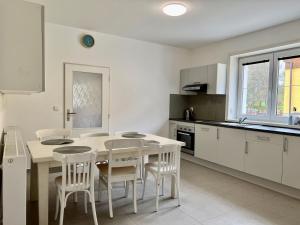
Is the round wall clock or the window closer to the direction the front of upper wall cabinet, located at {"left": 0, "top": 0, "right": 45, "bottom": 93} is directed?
the window

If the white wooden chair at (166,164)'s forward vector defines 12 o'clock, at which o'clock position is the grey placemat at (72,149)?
The grey placemat is roughly at 10 o'clock from the white wooden chair.

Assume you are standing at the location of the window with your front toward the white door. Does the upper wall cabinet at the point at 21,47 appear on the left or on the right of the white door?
left

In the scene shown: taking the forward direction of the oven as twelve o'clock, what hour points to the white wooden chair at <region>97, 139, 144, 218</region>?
The white wooden chair is roughly at 11 o'clock from the oven.

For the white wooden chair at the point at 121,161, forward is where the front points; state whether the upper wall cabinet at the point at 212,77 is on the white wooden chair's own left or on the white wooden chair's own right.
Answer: on the white wooden chair's own right

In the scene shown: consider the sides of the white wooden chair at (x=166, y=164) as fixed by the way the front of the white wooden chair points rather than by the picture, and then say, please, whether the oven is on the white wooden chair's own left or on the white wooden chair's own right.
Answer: on the white wooden chair's own right

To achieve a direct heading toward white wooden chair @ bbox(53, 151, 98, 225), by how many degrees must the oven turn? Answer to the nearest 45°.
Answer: approximately 45° to its left

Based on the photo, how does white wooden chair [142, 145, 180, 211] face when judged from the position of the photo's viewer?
facing away from the viewer and to the left of the viewer

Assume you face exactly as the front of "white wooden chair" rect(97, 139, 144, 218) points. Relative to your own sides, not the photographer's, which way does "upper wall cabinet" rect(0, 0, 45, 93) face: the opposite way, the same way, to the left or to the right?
to the right

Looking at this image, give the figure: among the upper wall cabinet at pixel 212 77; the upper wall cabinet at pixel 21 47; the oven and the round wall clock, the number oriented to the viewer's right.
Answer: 1

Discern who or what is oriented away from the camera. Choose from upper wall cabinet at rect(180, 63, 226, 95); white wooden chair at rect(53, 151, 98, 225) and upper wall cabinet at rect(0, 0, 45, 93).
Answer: the white wooden chair

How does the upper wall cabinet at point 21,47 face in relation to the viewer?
to the viewer's right

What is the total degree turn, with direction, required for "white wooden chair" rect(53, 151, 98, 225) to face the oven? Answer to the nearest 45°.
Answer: approximately 45° to its right

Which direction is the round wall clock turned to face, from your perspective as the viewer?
facing the viewer

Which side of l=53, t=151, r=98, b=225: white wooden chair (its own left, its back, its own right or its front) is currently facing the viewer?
back

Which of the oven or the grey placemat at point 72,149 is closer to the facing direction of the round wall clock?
the grey placemat

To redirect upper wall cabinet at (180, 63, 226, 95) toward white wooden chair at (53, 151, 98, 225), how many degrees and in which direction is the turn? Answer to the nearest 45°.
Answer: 0° — it already faces it
